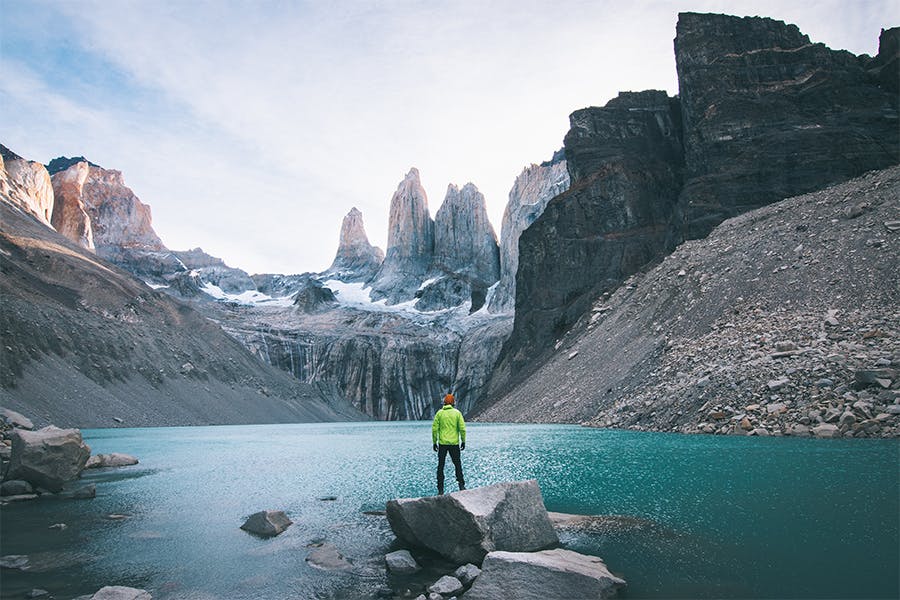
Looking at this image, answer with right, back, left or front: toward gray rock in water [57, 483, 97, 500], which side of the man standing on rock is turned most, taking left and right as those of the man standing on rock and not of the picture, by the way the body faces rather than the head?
left

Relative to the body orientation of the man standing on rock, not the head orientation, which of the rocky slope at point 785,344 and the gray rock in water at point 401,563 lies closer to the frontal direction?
the rocky slope

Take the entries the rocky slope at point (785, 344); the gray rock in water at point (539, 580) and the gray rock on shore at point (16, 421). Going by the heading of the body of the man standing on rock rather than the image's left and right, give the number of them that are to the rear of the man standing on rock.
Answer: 1

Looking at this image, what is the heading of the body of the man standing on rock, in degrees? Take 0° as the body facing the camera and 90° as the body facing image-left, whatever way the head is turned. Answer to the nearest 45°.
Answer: approximately 180°

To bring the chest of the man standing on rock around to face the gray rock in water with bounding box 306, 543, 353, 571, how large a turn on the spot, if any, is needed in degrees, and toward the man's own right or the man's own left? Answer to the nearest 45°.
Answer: approximately 135° to the man's own left

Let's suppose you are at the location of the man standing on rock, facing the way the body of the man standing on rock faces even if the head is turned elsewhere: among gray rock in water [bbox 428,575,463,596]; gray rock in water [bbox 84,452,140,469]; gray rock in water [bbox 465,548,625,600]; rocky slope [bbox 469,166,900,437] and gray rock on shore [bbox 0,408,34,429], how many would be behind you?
2

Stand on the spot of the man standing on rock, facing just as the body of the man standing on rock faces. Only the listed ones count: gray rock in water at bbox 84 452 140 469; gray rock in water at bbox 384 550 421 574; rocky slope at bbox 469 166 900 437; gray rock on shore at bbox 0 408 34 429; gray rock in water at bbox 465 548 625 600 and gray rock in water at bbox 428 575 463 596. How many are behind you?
3

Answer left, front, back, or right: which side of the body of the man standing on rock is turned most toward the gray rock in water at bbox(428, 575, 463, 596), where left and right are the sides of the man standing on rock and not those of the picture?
back

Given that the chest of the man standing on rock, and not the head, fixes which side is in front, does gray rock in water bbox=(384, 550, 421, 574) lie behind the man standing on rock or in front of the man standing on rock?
behind
